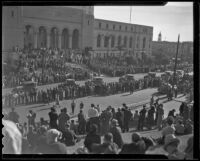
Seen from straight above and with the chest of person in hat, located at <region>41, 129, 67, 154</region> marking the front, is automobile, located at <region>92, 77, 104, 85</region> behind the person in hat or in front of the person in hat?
in front

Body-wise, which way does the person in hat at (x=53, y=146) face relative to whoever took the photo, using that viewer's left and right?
facing away from the viewer and to the right of the viewer

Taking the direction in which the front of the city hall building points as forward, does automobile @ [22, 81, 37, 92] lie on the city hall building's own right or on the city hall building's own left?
on the city hall building's own right

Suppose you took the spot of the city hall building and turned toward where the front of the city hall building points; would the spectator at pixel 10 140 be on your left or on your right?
on your right

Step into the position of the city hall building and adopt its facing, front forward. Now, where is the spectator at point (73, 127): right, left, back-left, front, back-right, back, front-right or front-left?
front-right

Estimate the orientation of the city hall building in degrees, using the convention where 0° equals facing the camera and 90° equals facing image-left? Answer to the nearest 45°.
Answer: approximately 315°

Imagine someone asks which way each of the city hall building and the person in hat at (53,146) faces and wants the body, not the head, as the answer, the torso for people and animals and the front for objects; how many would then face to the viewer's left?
0

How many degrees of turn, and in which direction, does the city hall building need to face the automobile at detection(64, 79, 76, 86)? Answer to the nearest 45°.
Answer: approximately 45° to its right

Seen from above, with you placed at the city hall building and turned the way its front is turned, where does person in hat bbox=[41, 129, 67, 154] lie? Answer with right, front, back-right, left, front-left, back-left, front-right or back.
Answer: front-right

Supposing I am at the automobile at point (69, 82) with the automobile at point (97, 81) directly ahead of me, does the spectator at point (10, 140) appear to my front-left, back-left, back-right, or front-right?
back-right
